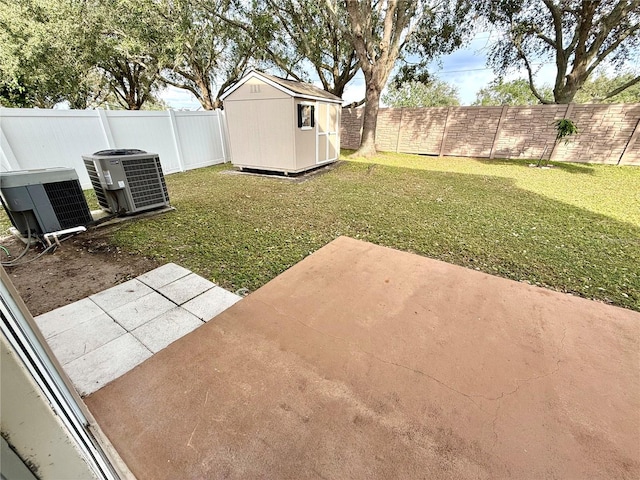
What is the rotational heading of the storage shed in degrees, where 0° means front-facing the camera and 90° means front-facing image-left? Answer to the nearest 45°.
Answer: approximately 315°

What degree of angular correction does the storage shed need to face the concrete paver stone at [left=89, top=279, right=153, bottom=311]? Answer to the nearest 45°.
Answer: approximately 45° to its right

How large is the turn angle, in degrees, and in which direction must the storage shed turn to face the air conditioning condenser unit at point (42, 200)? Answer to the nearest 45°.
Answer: approximately 90° to its right

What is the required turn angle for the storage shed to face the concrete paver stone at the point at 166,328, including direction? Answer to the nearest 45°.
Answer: approximately 45° to its right

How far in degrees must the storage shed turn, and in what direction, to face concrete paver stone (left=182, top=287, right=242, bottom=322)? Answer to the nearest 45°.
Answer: approximately 45° to its right

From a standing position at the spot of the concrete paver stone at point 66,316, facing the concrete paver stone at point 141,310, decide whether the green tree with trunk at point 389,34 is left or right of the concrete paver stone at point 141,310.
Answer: left

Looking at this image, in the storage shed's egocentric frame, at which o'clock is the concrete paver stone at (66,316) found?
The concrete paver stone is roughly at 2 o'clock from the storage shed.

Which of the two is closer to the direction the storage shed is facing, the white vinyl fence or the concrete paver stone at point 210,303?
the concrete paver stone

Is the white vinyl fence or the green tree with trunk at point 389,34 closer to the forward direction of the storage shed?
the green tree with trunk

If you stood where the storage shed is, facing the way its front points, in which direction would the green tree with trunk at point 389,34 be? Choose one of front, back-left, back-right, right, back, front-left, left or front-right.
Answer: left
